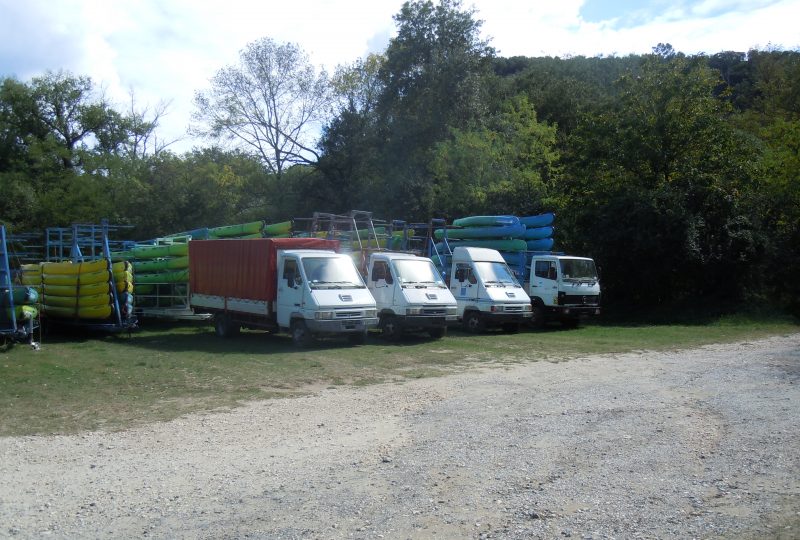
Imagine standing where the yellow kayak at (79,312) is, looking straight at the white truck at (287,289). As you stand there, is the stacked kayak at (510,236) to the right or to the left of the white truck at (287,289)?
left

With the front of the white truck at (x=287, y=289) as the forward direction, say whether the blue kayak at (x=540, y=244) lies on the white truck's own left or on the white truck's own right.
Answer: on the white truck's own left

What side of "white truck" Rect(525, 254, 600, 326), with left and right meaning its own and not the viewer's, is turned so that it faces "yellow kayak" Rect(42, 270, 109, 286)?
right

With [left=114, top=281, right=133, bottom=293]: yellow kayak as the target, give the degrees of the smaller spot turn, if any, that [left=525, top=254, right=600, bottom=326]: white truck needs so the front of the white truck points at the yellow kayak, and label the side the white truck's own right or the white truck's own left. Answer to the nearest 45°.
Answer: approximately 90° to the white truck's own right

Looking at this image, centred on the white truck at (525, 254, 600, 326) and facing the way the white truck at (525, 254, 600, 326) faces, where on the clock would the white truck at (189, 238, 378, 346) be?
the white truck at (189, 238, 378, 346) is roughly at 3 o'clock from the white truck at (525, 254, 600, 326).

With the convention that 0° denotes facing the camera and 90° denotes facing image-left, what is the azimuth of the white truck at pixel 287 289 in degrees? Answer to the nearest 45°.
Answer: approximately 315°

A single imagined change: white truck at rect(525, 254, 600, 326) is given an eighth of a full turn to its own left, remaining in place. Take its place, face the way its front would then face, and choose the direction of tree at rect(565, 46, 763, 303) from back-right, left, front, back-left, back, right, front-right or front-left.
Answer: front-left

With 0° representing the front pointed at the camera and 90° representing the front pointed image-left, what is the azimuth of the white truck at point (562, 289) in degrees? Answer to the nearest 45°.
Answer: approximately 315°

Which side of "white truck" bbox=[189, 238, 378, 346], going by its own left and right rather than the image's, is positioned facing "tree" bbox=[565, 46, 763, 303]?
left

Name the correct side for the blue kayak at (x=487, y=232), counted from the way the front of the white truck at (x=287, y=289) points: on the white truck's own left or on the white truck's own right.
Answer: on the white truck's own left

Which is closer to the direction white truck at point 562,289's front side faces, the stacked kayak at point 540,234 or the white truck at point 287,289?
the white truck
